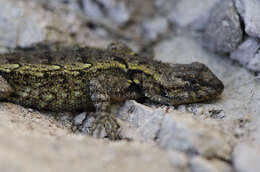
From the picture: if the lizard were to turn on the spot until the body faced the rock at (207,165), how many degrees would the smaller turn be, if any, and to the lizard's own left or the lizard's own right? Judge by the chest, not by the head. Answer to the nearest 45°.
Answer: approximately 45° to the lizard's own right

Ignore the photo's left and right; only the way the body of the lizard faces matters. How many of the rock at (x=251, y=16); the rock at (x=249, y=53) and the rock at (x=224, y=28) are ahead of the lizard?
3

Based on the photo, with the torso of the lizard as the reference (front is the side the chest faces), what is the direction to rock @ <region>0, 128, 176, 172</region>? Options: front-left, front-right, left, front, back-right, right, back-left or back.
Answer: right

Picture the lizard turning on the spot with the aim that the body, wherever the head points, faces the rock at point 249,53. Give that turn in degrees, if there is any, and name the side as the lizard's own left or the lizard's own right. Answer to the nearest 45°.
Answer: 0° — it already faces it

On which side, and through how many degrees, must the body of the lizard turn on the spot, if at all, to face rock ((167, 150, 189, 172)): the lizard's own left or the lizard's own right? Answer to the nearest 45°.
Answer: approximately 45° to the lizard's own right

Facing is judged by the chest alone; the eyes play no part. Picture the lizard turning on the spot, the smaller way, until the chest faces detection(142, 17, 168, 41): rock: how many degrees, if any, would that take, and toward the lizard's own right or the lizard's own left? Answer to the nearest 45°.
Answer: approximately 45° to the lizard's own left

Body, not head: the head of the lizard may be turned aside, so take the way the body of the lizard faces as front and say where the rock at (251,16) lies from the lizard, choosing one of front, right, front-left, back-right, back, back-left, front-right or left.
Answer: front

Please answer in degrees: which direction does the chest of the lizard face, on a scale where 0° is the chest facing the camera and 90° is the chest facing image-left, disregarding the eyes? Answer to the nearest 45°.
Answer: approximately 270°

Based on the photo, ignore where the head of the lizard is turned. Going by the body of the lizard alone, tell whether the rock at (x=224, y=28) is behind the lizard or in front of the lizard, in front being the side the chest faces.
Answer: in front

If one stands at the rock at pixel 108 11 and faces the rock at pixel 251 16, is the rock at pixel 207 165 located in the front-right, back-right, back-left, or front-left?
front-right
